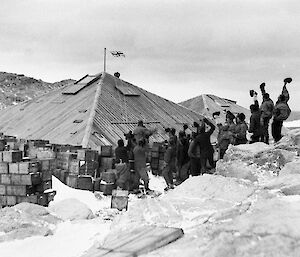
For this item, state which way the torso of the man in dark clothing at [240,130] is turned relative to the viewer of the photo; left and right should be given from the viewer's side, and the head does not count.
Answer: facing away from the viewer and to the left of the viewer

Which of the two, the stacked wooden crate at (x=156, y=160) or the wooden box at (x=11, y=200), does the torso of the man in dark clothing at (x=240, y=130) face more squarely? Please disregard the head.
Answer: the stacked wooden crate

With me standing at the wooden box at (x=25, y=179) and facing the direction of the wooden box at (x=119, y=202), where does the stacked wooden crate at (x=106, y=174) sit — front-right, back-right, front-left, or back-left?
front-left

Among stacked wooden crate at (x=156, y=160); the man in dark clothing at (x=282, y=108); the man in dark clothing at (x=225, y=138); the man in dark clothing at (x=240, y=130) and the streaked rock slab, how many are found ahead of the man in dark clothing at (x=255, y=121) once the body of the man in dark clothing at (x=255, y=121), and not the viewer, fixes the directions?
3

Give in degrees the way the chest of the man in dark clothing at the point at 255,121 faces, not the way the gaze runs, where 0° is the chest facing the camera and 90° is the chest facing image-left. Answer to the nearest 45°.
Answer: approximately 135°

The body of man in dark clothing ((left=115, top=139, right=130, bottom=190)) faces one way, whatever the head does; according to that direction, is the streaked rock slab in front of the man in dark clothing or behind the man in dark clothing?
behind

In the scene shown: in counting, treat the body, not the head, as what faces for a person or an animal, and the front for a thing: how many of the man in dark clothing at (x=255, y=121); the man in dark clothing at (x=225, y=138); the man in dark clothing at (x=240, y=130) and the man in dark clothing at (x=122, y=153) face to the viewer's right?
0

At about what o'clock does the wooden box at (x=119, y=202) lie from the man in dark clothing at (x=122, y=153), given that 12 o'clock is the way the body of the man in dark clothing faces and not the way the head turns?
The wooden box is roughly at 6 o'clock from the man in dark clothing.

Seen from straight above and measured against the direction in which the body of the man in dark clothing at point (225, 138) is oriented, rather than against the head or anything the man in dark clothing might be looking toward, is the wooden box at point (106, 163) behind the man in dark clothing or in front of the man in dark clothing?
in front

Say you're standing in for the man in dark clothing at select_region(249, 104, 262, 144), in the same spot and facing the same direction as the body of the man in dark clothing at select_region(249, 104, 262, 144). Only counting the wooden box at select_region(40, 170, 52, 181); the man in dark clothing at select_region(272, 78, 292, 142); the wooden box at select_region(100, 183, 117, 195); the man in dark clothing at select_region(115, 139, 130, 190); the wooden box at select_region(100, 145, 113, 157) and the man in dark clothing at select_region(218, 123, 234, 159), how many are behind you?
1

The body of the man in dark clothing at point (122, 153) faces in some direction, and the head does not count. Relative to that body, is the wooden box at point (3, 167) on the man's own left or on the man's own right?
on the man's own left

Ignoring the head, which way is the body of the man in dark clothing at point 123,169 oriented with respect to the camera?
away from the camera

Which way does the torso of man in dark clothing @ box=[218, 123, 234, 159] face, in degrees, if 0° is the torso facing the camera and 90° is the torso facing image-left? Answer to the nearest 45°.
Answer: approximately 135°

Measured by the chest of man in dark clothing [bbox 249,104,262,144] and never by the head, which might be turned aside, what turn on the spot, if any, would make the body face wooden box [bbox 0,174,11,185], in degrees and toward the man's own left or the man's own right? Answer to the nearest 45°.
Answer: approximately 45° to the man's own left

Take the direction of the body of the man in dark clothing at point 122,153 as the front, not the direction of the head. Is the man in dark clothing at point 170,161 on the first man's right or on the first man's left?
on the first man's right

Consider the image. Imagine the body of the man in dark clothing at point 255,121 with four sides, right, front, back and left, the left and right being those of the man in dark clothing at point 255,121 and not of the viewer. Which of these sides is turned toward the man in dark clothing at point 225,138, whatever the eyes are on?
front
